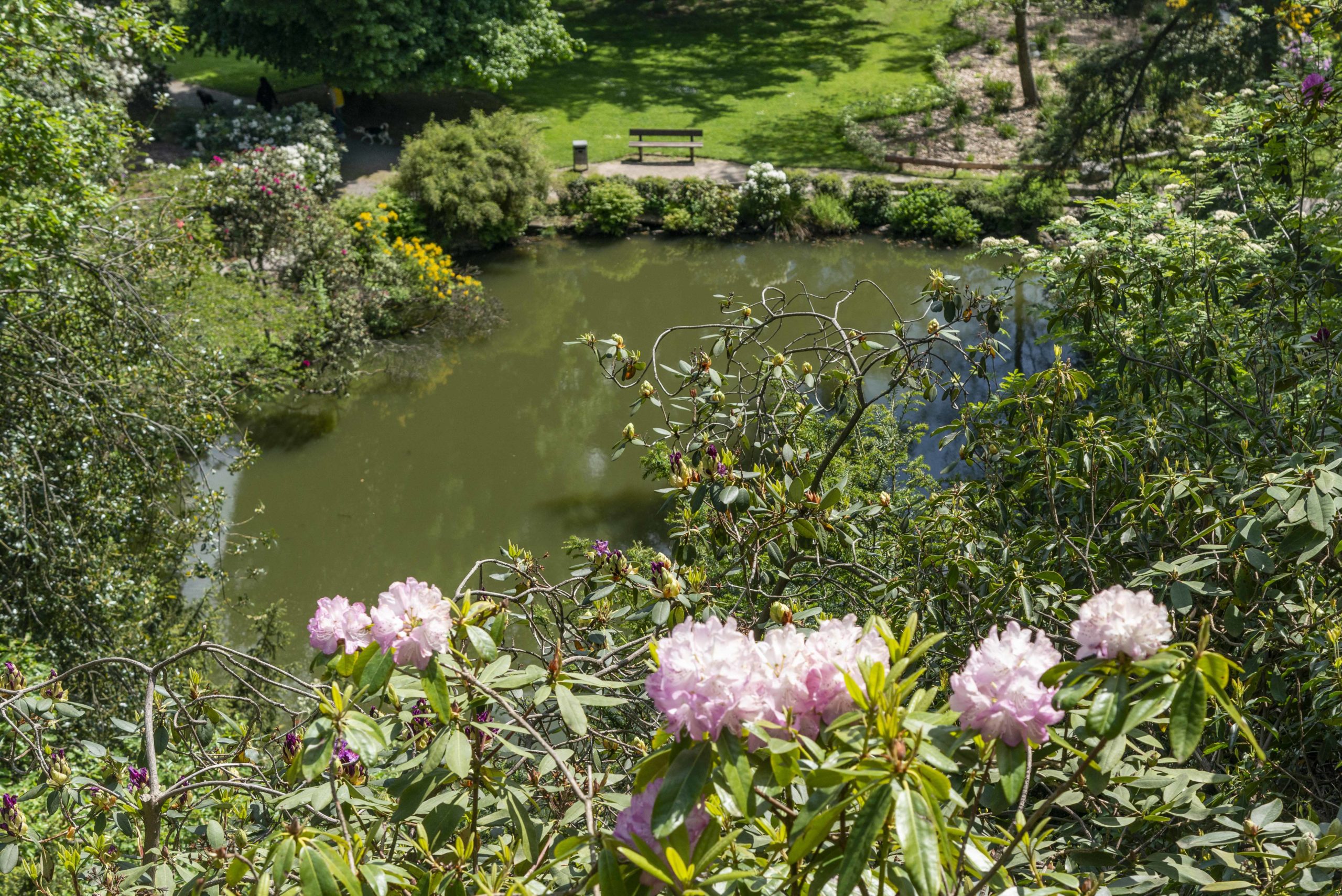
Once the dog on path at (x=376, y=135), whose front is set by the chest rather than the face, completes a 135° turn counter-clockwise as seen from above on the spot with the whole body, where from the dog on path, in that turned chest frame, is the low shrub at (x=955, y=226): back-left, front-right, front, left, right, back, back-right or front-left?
front

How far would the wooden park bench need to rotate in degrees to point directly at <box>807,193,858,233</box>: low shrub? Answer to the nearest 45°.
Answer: approximately 45° to its left

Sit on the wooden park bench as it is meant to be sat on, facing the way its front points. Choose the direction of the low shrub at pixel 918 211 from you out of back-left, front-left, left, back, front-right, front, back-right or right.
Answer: front-left

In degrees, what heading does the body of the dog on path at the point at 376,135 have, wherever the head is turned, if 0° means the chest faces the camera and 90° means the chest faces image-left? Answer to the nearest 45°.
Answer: approximately 90°

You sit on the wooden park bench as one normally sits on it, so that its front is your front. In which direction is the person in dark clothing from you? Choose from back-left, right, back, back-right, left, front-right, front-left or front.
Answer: right

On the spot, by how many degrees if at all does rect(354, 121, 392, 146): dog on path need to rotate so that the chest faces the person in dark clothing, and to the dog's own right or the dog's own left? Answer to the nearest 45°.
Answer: approximately 45° to the dog's own right

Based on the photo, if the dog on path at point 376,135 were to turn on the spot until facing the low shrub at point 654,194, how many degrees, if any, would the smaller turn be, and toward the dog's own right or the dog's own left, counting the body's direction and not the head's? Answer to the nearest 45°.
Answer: approximately 135° to the dog's own left

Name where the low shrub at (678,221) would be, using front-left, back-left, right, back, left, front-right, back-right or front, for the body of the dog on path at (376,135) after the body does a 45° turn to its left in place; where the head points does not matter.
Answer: left

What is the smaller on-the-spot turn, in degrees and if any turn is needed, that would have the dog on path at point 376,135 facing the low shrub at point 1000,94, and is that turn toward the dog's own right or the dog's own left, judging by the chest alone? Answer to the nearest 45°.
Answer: approximately 180°

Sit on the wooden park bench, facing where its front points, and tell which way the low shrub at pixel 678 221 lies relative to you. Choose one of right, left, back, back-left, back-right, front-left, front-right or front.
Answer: front

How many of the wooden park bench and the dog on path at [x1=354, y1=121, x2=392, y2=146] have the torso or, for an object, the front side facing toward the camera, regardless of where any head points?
1

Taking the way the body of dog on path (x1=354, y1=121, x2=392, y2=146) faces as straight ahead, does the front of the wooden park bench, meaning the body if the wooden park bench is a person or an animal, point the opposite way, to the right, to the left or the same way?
to the left

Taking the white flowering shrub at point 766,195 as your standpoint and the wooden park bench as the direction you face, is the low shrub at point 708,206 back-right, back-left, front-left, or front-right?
front-left

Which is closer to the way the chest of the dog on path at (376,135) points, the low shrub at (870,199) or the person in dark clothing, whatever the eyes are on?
the person in dark clothing

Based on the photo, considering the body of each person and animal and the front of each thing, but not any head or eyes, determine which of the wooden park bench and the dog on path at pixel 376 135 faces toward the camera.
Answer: the wooden park bench

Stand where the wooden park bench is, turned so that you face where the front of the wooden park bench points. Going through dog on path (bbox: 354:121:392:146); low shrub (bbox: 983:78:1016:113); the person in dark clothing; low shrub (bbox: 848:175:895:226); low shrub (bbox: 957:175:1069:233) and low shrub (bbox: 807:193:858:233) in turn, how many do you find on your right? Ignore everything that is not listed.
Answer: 2

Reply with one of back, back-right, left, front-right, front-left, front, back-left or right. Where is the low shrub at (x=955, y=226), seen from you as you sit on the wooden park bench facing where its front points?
front-left

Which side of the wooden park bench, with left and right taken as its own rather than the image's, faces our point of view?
front
